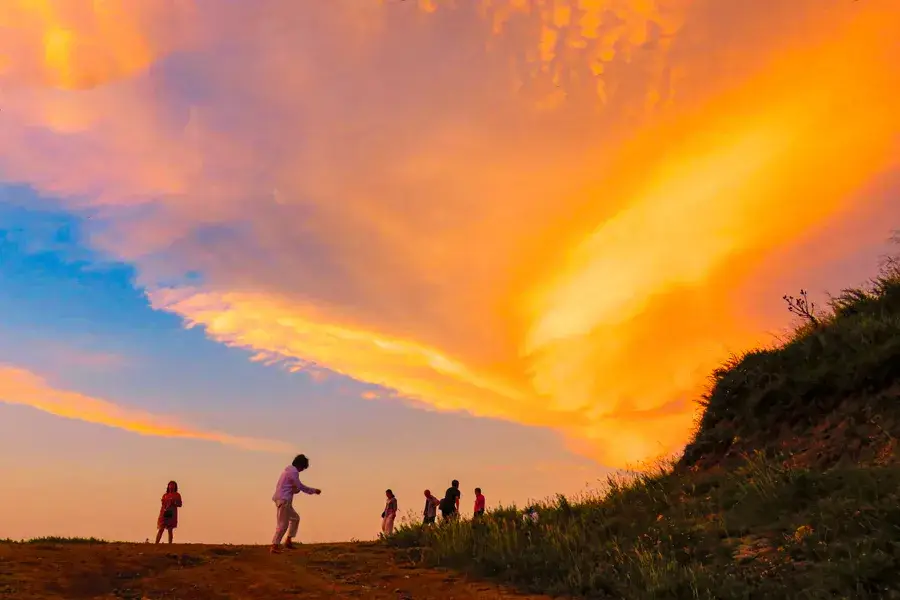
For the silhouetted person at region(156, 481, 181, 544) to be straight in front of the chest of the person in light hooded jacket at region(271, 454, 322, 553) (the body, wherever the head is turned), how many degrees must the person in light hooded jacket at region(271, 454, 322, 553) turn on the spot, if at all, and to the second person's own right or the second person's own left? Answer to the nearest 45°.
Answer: approximately 135° to the second person's own left

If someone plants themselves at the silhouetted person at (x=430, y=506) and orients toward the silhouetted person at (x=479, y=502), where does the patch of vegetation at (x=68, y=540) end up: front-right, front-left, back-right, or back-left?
back-right

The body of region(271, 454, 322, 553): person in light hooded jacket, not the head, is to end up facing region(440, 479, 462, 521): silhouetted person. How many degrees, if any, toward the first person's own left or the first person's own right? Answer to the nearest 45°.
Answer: approximately 45° to the first person's own left

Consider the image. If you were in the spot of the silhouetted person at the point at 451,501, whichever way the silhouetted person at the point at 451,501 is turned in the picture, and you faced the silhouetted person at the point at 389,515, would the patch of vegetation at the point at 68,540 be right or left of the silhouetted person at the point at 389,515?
left

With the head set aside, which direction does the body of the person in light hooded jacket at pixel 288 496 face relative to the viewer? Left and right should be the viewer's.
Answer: facing to the right of the viewer

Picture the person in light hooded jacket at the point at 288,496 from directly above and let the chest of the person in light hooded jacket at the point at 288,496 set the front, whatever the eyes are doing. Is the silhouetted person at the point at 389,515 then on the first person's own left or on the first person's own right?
on the first person's own left

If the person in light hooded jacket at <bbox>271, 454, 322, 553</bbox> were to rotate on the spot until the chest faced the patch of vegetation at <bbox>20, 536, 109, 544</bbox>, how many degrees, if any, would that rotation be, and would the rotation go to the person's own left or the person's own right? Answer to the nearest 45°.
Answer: approximately 135° to the person's own left
